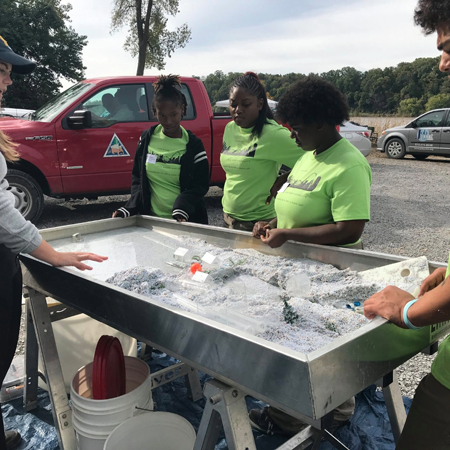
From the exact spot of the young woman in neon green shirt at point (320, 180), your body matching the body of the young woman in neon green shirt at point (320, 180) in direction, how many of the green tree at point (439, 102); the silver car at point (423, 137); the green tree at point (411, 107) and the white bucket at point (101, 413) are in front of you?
1

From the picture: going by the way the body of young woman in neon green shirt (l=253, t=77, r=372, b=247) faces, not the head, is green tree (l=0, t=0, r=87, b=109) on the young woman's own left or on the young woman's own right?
on the young woman's own right

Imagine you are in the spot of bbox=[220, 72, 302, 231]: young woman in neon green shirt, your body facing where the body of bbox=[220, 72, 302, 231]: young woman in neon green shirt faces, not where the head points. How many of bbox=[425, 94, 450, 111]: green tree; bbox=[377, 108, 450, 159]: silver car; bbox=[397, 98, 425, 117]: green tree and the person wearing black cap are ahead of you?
1

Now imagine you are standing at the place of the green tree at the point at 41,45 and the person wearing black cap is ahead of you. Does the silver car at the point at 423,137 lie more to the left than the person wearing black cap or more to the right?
left

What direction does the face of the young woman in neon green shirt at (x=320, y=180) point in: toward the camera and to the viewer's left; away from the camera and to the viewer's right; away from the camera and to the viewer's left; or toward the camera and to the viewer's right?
toward the camera and to the viewer's left

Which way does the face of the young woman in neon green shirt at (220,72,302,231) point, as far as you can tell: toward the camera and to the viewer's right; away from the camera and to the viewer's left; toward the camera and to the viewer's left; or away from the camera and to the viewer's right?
toward the camera and to the viewer's left

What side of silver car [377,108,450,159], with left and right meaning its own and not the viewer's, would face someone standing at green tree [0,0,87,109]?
front

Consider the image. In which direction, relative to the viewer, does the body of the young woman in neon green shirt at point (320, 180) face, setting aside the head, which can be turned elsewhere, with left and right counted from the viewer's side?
facing the viewer and to the left of the viewer

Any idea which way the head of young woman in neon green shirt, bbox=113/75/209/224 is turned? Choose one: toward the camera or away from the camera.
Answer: toward the camera

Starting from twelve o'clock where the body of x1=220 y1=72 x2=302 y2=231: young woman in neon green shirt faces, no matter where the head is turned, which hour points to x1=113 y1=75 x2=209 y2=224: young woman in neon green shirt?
x1=113 y1=75 x2=209 y2=224: young woman in neon green shirt is roughly at 2 o'clock from x1=220 y1=72 x2=302 y2=231: young woman in neon green shirt.

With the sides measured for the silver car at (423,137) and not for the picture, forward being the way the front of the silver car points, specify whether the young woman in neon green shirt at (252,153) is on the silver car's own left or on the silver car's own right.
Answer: on the silver car's own left

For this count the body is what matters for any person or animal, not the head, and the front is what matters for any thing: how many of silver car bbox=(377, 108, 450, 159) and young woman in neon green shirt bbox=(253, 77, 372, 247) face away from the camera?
0

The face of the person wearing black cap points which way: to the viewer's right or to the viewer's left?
to the viewer's right

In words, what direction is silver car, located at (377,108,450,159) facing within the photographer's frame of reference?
facing to the left of the viewer

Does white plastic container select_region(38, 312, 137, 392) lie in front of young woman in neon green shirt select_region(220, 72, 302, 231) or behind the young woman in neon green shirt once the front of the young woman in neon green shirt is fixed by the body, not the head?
in front
